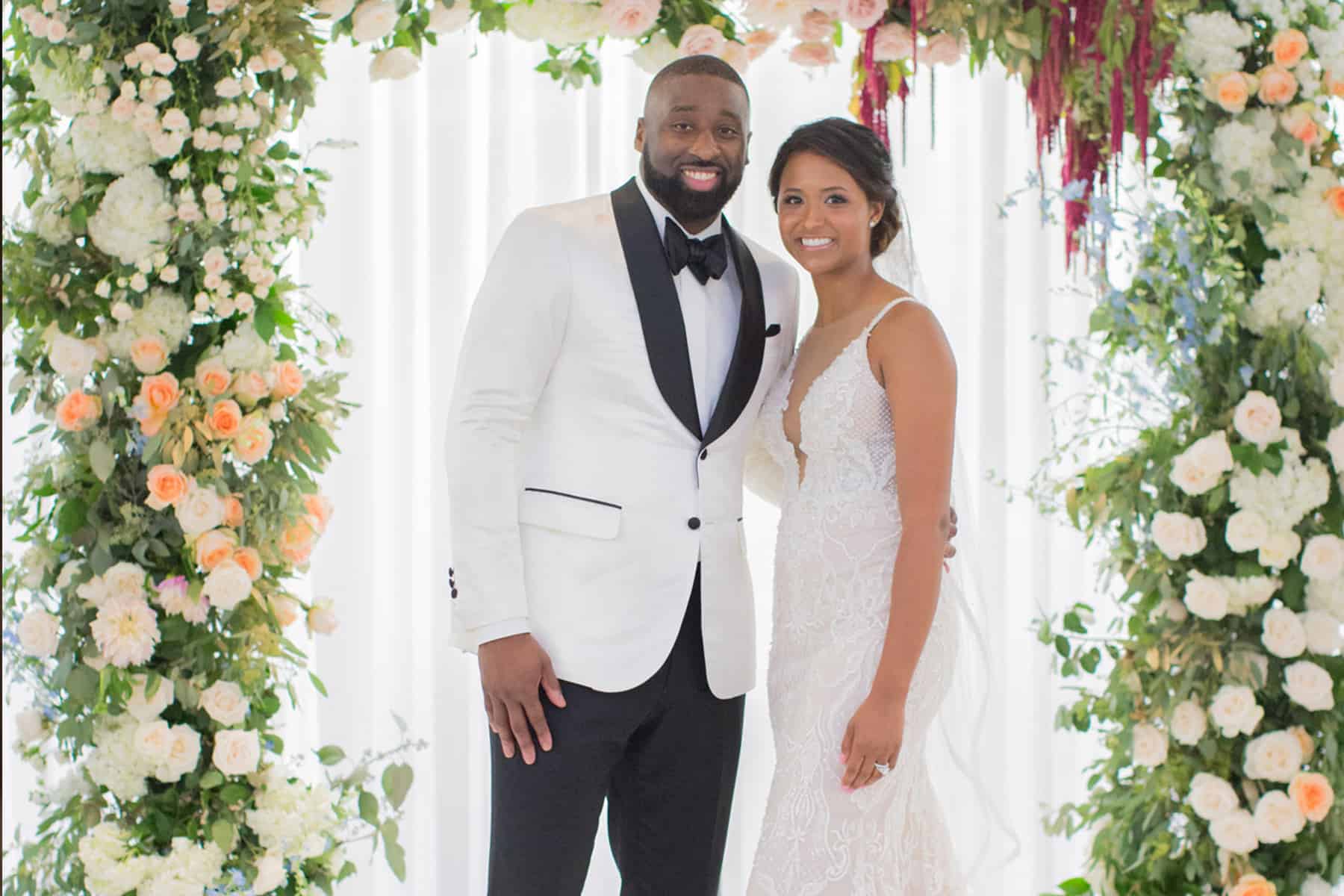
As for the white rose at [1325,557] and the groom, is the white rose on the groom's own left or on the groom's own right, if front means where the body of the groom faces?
on the groom's own left

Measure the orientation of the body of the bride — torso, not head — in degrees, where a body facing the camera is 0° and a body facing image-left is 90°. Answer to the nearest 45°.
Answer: approximately 45°

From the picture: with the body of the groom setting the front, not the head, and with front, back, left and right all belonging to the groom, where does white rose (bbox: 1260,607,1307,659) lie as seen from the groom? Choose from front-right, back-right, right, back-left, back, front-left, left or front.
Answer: front-left

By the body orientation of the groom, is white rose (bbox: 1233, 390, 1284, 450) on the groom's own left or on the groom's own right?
on the groom's own left

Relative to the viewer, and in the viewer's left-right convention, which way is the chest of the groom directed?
facing the viewer and to the right of the viewer

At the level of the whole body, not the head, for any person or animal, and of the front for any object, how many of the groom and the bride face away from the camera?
0
